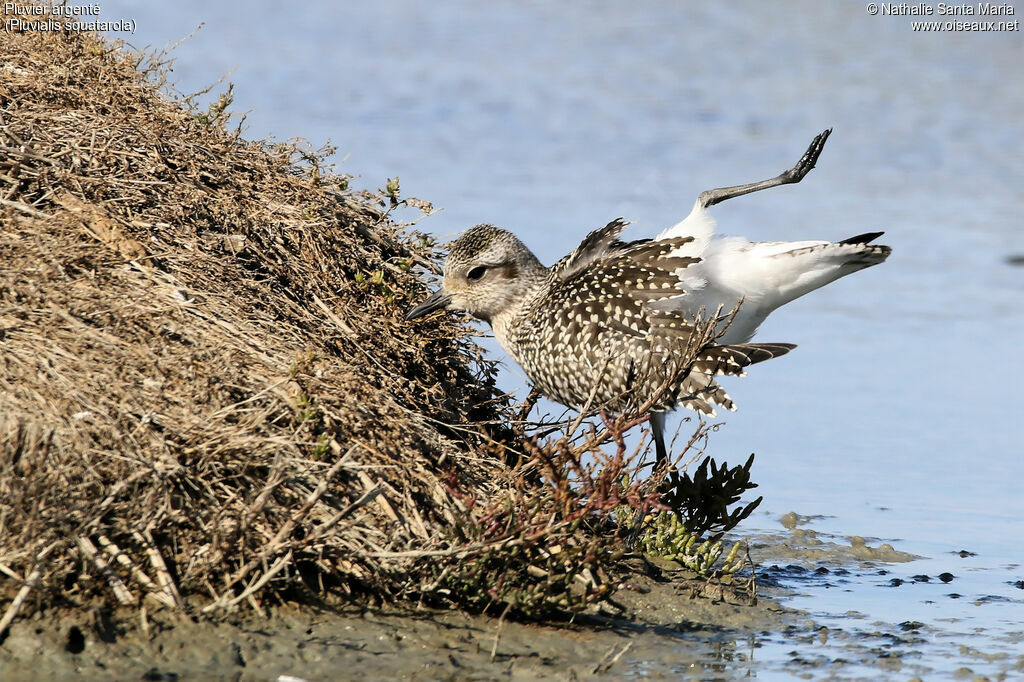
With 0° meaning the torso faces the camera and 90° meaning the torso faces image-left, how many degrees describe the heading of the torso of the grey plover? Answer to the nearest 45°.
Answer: approximately 90°
